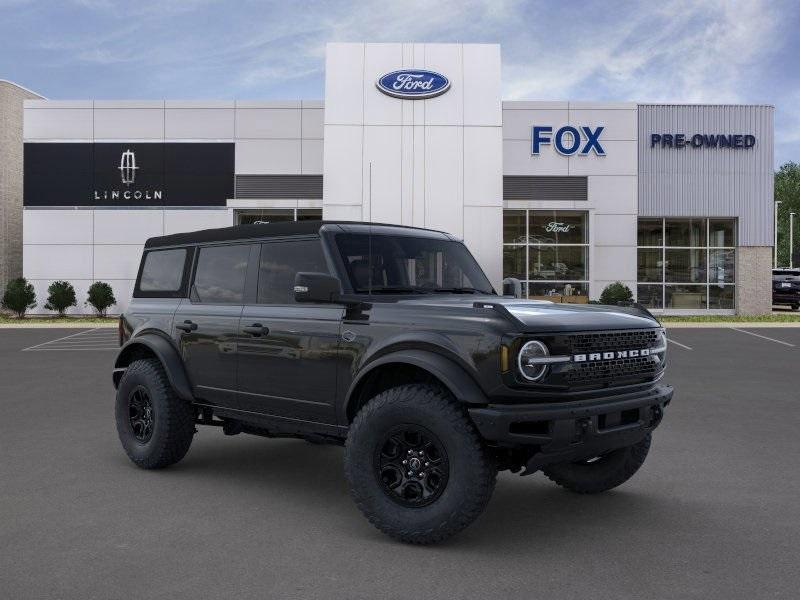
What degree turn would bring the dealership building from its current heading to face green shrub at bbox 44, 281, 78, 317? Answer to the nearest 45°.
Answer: approximately 90° to its right

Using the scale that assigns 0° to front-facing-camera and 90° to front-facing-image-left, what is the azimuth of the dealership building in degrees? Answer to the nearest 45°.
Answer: approximately 0°

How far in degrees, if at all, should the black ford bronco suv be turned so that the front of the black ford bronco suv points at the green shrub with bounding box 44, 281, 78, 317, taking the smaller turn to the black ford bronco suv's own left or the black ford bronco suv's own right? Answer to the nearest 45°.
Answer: approximately 180°

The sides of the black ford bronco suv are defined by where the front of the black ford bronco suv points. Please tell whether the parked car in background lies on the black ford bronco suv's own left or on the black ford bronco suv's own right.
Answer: on the black ford bronco suv's own left

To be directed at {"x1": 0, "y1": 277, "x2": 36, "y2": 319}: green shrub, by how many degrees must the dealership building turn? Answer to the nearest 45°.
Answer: approximately 90° to its right

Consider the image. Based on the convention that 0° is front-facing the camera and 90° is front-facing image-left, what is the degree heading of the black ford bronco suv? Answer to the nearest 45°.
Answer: approximately 315°

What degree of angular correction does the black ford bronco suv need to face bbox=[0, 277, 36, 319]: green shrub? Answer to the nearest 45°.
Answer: approximately 180°

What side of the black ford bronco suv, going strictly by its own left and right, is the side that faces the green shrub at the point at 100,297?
back
